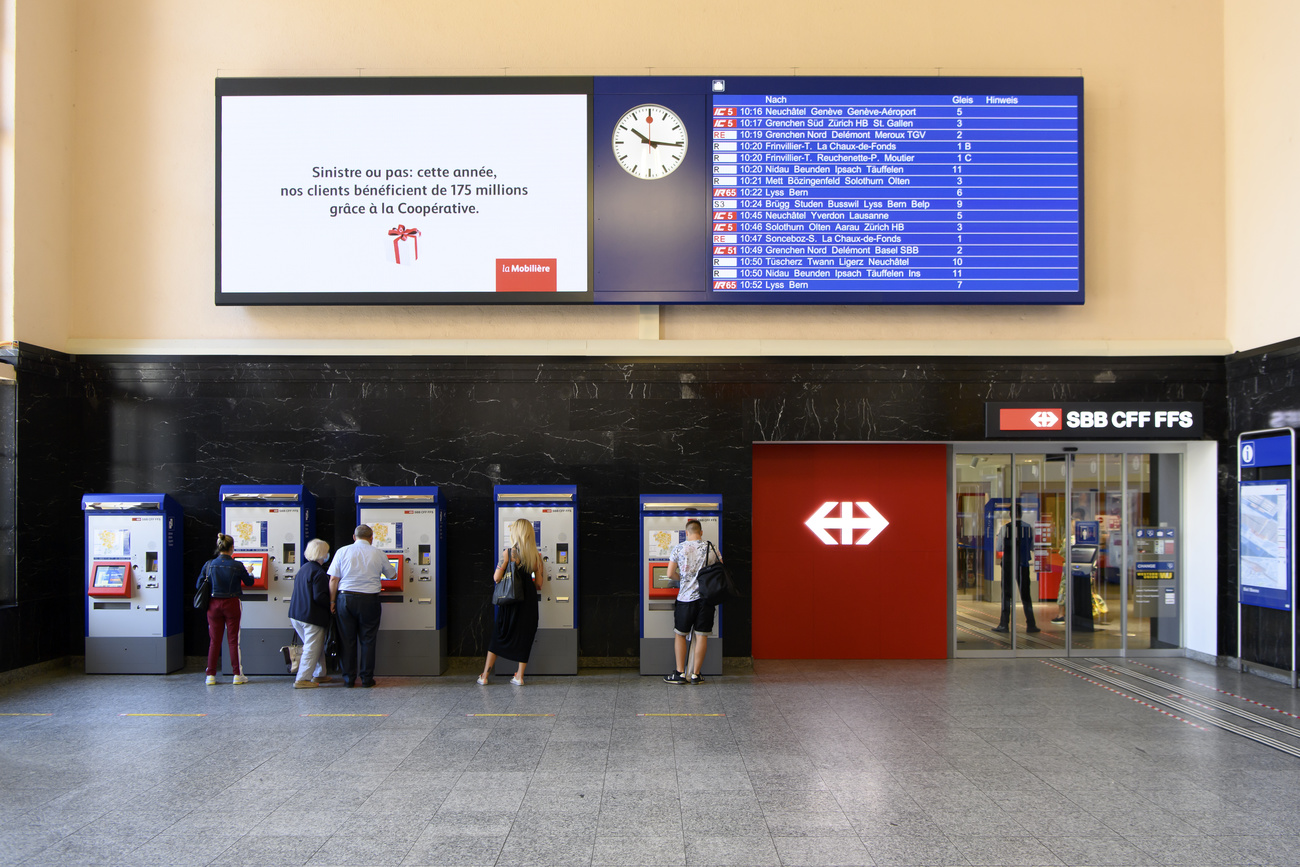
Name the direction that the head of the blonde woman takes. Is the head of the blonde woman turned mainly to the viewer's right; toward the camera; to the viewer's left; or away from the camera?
away from the camera

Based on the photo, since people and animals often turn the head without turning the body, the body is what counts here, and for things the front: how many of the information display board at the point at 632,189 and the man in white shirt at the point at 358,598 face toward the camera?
1

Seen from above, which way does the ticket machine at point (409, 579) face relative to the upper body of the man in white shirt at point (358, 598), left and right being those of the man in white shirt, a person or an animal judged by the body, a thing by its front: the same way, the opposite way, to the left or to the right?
the opposite way

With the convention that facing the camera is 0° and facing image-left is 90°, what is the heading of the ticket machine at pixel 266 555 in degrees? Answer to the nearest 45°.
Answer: approximately 0°

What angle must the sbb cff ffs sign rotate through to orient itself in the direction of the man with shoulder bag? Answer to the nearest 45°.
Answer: approximately 45° to its right

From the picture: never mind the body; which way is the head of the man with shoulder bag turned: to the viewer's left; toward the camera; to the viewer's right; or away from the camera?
away from the camera

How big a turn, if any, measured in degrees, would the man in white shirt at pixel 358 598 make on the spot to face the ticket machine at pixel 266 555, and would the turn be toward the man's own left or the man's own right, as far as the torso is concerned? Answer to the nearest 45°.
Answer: approximately 45° to the man's own left

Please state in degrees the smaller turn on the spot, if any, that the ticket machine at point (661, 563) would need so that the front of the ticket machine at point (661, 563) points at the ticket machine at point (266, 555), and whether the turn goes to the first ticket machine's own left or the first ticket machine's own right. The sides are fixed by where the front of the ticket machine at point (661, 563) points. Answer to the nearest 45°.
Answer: approximately 90° to the first ticket machine's own right

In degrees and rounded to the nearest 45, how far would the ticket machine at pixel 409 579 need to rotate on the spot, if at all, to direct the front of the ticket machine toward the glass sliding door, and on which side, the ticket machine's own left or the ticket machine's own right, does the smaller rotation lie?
approximately 90° to the ticket machine's own left

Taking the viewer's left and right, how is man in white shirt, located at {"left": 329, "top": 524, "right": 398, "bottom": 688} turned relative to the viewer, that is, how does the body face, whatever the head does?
facing away from the viewer

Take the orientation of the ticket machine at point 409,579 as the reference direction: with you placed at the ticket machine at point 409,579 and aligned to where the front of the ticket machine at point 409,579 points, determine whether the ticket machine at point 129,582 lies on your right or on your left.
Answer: on your right
